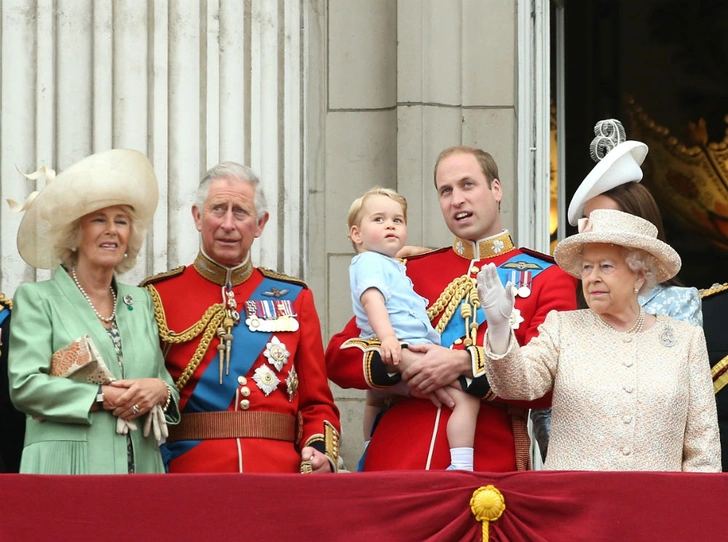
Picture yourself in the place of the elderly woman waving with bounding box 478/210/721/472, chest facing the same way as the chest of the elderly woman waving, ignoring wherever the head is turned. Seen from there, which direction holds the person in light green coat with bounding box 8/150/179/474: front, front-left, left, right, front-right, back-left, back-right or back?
right

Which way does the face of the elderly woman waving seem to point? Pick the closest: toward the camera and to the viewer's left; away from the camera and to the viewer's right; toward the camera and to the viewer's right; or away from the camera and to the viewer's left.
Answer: toward the camera and to the viewer's left

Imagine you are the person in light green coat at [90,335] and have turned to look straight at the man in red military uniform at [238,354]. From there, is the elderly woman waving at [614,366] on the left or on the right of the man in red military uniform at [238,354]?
right

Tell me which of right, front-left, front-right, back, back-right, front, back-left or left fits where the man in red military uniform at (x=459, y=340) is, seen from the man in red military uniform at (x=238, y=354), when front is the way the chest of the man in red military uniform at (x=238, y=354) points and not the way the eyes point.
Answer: left

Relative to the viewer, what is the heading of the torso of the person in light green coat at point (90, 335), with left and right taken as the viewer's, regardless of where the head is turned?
facing the viewer and to the right of the viewer

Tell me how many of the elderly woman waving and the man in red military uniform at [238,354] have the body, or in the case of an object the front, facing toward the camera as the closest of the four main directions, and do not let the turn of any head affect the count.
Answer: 2

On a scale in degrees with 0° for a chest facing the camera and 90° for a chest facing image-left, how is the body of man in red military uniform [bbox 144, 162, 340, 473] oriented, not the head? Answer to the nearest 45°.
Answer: approximately 0°

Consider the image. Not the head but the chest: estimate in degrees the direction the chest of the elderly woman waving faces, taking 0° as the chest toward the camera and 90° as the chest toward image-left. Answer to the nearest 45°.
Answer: approximately 0°

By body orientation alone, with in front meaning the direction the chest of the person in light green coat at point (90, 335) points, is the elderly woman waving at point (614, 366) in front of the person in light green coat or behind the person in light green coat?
in front
